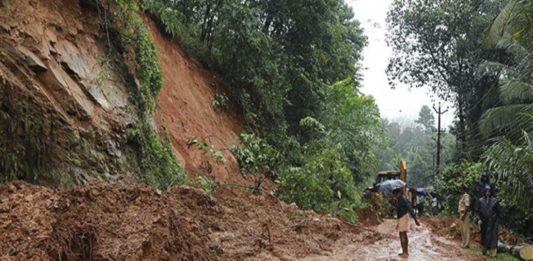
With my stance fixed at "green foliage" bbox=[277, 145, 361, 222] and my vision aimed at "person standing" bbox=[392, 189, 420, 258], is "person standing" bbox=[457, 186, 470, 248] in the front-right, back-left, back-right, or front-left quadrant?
front-left

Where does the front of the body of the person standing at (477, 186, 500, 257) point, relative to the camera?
toward the camera

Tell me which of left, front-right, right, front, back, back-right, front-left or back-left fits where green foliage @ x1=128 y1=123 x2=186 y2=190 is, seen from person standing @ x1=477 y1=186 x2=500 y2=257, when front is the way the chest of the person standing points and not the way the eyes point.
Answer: front-right

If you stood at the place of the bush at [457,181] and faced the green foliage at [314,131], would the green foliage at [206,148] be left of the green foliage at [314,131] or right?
left

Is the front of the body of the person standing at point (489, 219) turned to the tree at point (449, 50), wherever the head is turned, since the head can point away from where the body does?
no

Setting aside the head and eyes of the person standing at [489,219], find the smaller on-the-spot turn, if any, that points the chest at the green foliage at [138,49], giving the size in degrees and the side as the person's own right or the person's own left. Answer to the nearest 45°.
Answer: approximately 45° to the person's own right

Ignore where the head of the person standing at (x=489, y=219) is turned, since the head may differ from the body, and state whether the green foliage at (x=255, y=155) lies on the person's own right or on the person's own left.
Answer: on the person's own right

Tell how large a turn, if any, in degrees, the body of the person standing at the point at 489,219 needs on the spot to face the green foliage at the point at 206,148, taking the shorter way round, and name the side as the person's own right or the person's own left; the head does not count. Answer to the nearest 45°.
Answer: approximately 90° to the person's own right

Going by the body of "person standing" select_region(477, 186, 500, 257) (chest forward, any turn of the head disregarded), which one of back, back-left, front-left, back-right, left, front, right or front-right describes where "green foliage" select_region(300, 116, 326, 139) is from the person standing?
back-right
